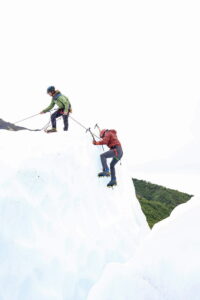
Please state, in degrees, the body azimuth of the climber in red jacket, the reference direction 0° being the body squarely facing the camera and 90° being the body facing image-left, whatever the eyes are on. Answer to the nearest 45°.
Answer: approximately 90°

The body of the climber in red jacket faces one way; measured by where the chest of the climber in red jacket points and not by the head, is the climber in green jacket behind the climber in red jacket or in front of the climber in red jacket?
in front
